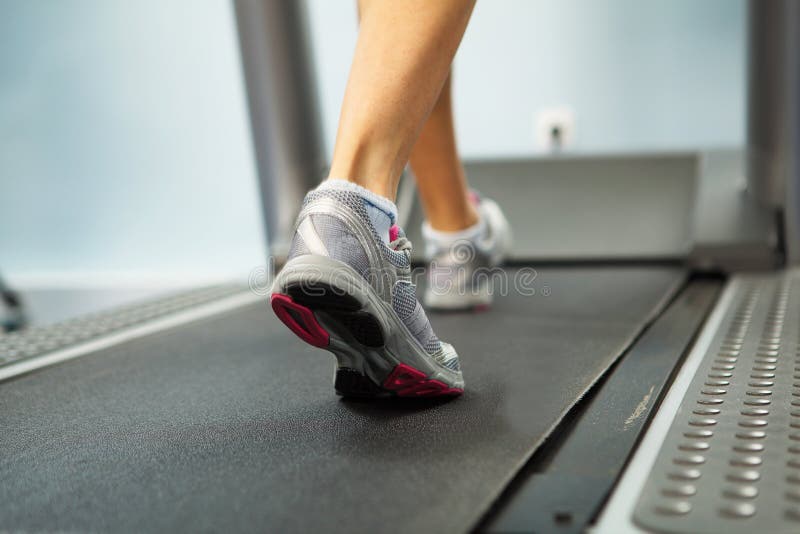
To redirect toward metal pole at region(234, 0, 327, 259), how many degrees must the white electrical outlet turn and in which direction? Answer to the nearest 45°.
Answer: approximately 90° to its right

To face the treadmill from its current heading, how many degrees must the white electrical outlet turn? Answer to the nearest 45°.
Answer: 0° — it already faces it

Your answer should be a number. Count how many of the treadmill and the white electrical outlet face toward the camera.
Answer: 1

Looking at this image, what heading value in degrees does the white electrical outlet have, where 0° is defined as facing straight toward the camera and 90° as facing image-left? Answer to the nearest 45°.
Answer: approximately 0°

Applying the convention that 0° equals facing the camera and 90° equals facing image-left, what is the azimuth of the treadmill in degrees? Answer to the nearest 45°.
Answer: approximately 225°
